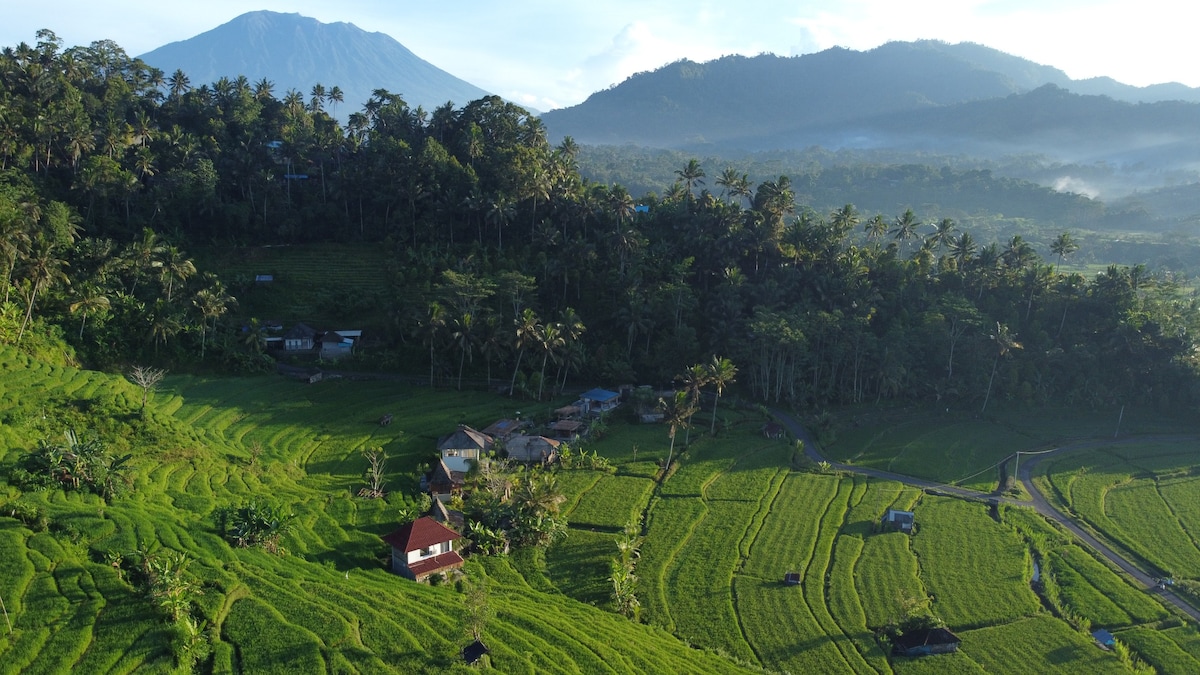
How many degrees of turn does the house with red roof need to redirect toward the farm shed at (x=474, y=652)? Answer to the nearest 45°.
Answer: approximately 45° to its right

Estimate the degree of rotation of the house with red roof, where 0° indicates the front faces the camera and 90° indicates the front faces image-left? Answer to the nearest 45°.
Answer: approximately 315°

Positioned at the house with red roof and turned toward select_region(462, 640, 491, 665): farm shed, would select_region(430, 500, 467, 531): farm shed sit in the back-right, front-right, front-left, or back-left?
back-left

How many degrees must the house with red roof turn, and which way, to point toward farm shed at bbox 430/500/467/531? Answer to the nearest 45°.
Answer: approximately 135° to its left

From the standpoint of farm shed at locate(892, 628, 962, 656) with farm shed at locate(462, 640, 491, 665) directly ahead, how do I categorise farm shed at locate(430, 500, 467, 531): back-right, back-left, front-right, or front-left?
front-right

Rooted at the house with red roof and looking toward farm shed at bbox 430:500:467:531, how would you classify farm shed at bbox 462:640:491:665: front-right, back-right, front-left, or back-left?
back-right

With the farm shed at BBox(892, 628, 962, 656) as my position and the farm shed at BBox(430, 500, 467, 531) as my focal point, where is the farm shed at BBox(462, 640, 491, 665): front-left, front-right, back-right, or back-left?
front-left
